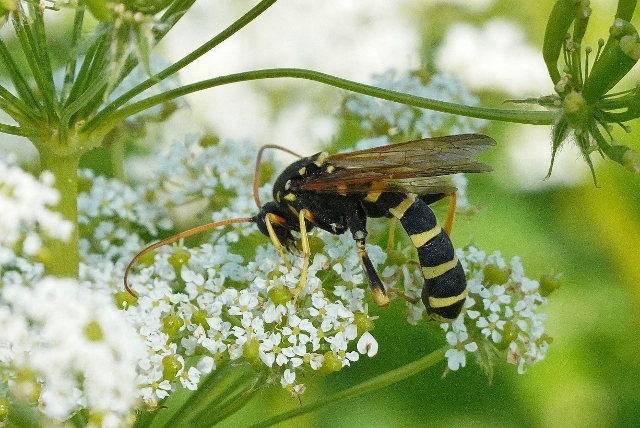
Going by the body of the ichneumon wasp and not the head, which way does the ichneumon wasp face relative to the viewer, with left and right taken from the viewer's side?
facing to the left of the viewer

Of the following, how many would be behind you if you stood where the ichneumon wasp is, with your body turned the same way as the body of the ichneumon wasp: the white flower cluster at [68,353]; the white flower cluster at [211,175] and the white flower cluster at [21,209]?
0

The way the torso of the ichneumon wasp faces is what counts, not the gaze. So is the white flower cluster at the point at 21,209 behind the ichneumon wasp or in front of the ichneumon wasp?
in front

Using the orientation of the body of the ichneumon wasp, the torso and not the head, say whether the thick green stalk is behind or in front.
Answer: in front

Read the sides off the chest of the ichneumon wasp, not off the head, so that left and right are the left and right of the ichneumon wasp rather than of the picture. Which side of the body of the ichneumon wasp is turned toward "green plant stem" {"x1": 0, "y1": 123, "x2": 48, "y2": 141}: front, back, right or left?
front

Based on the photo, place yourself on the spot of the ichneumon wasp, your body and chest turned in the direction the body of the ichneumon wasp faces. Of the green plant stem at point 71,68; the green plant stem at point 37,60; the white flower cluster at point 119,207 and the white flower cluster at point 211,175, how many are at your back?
0

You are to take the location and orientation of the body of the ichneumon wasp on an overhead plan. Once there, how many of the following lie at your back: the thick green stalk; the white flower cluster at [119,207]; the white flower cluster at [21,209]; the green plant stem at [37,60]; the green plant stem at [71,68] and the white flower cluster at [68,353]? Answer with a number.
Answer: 0

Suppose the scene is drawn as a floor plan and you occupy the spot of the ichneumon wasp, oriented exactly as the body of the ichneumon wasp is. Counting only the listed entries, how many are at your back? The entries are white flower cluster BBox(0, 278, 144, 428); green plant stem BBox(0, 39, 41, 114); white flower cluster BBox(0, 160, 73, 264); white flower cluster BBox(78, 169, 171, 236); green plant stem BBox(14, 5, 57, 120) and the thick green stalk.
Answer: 0

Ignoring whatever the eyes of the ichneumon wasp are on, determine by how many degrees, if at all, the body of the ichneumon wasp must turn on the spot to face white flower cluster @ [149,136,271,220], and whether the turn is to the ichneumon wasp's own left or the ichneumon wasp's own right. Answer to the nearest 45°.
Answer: approximately 45° to the ichneumon wasp's own right

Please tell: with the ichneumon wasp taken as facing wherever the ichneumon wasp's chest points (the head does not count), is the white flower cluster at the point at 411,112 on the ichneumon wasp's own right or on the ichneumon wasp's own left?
on the ichneumon wasp's own right

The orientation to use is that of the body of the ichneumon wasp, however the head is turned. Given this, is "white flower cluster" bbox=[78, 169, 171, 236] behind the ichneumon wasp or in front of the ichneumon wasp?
in front

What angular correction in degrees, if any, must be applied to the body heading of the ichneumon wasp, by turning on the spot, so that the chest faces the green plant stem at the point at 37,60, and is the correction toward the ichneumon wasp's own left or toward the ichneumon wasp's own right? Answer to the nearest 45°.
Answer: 0° — it already faces it
